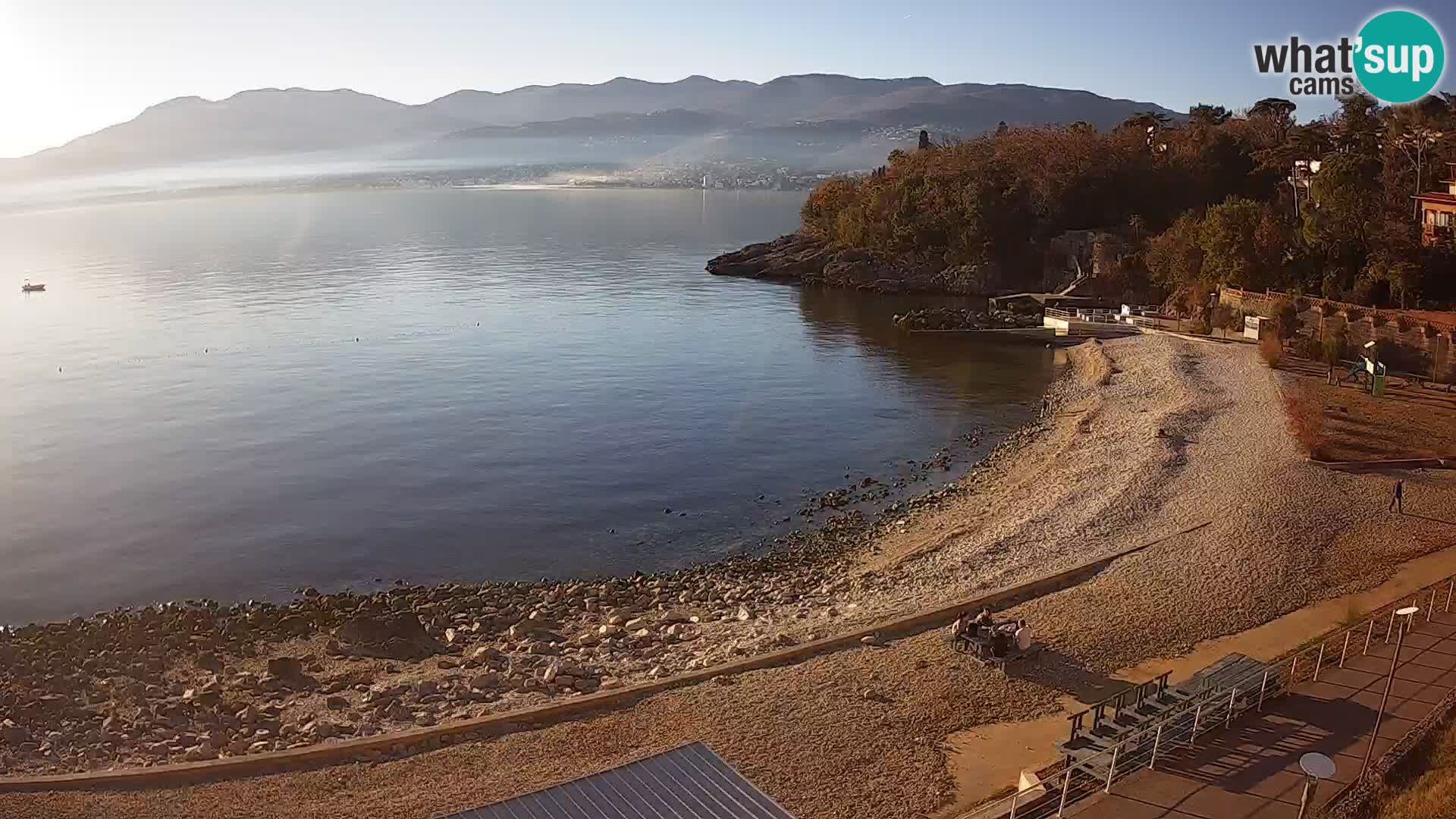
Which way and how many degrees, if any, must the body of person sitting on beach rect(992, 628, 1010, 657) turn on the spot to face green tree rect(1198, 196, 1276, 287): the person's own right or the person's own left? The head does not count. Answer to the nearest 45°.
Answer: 0° — they already face it

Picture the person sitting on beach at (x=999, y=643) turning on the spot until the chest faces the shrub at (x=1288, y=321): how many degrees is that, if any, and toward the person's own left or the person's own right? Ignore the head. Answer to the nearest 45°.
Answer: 0° — they already face it

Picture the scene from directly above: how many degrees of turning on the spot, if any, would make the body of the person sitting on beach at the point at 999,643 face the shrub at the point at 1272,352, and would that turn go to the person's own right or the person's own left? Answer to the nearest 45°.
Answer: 0° — they already face it

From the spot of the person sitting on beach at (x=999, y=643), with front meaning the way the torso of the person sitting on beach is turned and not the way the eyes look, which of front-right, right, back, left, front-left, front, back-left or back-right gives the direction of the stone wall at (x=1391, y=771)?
back-right

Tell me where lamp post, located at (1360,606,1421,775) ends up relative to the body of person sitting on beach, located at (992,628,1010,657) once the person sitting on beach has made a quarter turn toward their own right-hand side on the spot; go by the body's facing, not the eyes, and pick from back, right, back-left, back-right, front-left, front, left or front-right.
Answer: front-right

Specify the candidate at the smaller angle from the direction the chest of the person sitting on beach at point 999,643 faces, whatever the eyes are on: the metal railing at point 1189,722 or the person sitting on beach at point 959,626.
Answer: the person sitting on beach

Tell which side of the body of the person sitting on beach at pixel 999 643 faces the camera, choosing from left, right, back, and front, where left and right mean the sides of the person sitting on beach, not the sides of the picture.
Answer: back

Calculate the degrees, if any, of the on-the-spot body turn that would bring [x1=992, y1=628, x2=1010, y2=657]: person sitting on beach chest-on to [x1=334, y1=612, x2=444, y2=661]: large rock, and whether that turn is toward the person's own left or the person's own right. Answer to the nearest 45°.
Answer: approximately 90° to the person's own left
